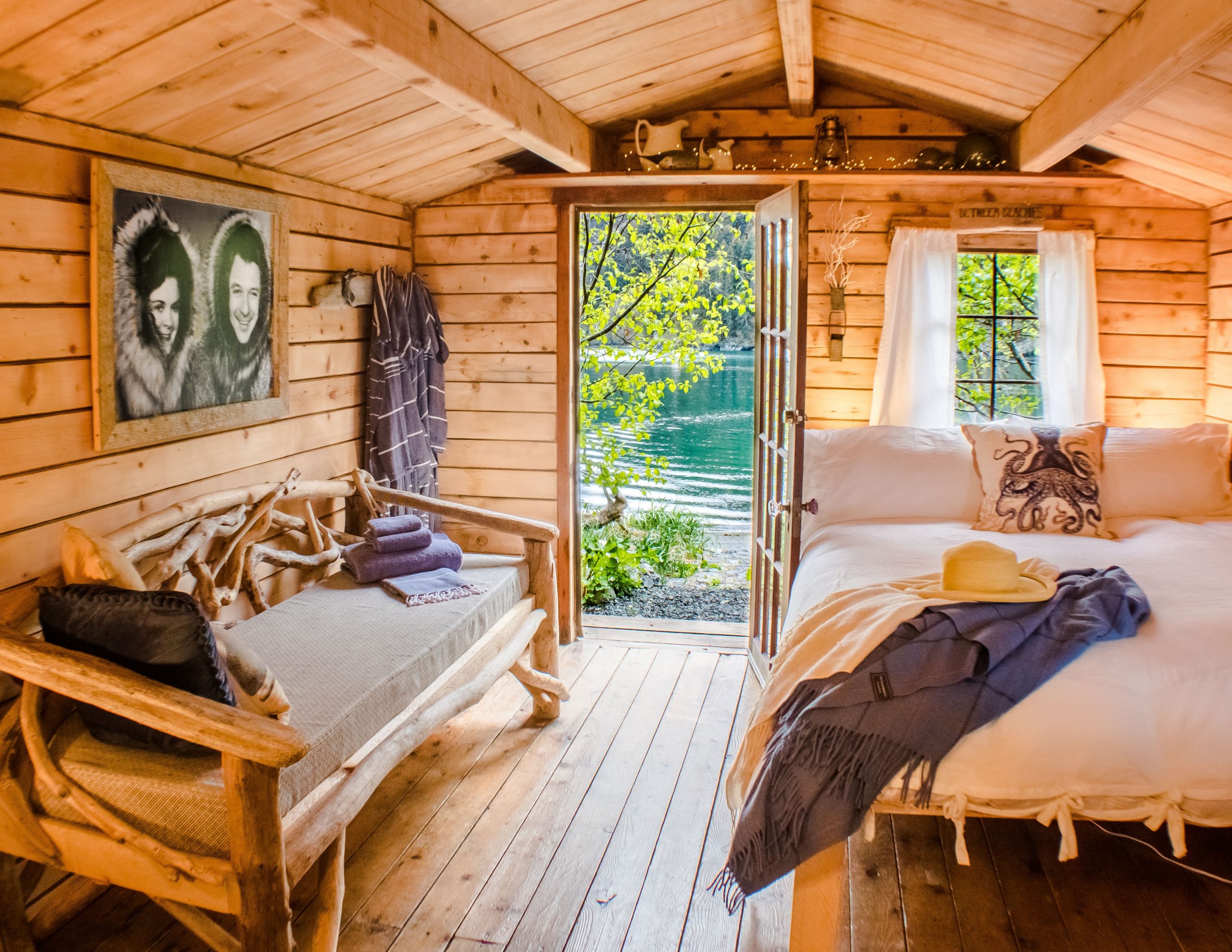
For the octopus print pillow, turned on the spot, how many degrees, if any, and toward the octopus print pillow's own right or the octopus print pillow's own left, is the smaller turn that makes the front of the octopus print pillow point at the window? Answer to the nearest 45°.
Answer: approximately 180°

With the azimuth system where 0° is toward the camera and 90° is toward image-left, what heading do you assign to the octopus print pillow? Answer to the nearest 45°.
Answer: approximately 0°

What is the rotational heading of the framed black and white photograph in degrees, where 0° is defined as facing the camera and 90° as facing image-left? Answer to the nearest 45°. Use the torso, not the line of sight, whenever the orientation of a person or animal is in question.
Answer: approximately 315°

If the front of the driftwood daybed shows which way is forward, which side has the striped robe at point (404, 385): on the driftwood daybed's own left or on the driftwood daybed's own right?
on the driftwood daybed's own left

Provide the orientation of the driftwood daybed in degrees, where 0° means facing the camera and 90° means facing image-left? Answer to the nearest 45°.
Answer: approximately 315°

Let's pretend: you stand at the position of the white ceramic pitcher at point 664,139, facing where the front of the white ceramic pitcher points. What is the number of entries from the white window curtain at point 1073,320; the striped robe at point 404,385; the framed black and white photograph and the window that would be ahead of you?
2

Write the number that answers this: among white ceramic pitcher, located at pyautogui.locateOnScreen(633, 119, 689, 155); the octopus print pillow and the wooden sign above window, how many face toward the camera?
2

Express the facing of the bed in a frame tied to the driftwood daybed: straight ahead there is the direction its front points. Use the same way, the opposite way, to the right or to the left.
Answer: to the right

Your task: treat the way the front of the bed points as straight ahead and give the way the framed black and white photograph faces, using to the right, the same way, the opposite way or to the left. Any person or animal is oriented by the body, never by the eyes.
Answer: to the left

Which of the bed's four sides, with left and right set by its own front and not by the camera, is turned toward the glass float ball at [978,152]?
back

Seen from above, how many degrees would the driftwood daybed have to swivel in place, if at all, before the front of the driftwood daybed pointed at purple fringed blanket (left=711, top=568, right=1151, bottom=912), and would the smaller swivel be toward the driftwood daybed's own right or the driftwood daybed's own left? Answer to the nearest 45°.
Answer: approximately 45° to the driftwood daybed's own left
